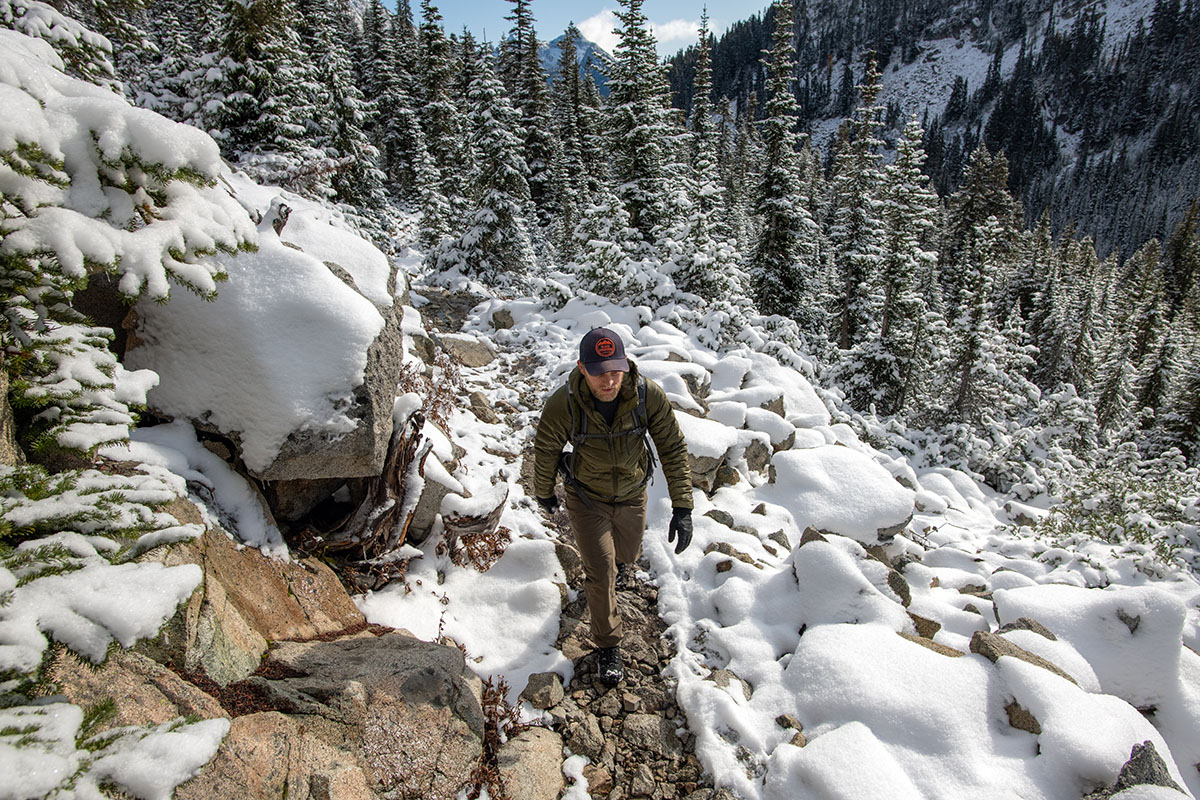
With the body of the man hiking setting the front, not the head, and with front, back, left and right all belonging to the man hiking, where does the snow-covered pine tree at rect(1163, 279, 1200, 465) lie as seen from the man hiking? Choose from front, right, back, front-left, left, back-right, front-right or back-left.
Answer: back-left

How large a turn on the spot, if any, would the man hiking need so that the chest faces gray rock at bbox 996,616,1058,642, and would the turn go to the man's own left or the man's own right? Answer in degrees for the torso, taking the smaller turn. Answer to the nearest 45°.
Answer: approximately 90° to the man's own left

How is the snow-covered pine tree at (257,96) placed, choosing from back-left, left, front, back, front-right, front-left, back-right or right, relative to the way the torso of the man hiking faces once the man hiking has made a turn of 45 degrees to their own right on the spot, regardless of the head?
right

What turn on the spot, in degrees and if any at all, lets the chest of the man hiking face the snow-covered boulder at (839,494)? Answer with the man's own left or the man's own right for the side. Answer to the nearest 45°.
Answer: approximately 135° to the man's own left

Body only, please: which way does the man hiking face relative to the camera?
toward the camera

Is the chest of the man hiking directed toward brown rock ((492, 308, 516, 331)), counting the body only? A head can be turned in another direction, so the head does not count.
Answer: no

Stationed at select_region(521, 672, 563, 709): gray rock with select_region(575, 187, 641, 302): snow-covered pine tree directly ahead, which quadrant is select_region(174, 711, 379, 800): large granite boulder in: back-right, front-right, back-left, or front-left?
back-left

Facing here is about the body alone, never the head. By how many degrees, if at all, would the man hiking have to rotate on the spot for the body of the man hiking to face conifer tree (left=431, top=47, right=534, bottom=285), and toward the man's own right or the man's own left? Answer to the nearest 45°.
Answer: approximately 180°

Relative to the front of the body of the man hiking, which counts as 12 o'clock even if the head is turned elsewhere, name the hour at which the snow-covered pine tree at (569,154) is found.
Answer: The snow-covered pine tree is roughly at 6 o'clock from the man hiking.

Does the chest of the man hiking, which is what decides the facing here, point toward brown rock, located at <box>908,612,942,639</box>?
no

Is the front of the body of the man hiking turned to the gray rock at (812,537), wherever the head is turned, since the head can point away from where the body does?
no

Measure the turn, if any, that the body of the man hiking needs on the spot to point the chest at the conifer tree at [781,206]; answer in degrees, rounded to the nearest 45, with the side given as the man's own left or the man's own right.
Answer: approximately 180°

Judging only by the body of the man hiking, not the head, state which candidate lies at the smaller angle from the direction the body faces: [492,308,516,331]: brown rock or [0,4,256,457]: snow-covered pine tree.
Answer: the snow-covered pine tree

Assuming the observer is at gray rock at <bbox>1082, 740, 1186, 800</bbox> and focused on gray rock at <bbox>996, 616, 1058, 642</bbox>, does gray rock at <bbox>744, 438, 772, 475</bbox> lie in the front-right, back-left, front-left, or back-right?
front-left

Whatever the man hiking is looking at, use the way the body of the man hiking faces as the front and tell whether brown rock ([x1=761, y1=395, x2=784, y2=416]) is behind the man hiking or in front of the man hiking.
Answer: behind

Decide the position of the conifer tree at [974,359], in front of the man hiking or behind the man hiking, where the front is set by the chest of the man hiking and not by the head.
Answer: behind

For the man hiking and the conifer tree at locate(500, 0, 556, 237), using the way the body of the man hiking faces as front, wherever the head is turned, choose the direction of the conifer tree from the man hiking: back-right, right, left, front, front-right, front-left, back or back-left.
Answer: back

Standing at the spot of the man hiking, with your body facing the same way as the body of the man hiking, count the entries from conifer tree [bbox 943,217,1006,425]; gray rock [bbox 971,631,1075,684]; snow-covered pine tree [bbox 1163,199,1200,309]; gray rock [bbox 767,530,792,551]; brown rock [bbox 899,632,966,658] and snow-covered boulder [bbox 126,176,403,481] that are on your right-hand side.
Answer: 1
